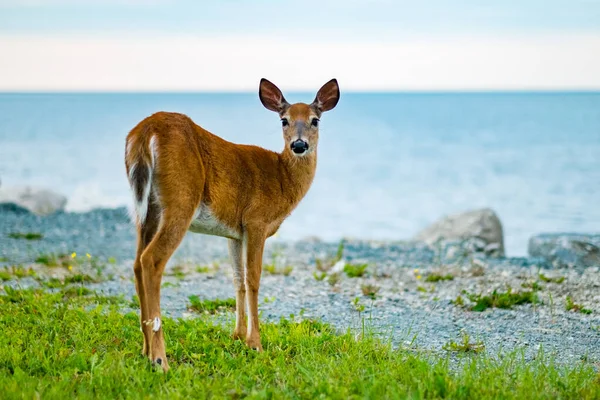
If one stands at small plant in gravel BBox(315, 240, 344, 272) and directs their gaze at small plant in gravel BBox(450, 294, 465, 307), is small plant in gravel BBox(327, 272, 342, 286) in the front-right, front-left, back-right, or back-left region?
front-right

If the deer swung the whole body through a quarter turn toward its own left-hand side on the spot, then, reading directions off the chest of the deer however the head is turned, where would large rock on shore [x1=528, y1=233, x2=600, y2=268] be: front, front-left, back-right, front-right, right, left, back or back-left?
right

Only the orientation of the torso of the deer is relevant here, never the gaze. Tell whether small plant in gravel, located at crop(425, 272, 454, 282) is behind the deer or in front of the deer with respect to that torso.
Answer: in front

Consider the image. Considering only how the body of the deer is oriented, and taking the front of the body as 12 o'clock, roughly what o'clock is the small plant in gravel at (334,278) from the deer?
The small plant in gravel is roughly at 11 o'clock from the deer.

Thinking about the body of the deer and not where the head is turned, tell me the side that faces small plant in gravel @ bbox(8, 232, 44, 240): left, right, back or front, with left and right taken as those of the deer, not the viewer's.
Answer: left

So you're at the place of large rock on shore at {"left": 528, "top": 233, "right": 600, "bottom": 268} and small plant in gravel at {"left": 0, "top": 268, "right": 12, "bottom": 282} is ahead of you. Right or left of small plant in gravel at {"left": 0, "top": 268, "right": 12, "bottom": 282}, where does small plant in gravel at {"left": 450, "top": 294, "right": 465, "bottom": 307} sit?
left

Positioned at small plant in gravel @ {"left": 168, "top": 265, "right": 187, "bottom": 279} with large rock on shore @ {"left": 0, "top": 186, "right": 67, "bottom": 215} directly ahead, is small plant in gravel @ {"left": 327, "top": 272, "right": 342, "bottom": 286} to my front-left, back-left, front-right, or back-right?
back-right

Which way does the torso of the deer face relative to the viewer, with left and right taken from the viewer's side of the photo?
facing away from the viewer and to the right of the viewer

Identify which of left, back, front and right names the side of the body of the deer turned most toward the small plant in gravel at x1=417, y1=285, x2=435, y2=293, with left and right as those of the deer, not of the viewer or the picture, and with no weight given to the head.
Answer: front

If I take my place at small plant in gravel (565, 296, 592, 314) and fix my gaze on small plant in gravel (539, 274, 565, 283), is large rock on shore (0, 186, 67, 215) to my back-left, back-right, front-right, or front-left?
front-left

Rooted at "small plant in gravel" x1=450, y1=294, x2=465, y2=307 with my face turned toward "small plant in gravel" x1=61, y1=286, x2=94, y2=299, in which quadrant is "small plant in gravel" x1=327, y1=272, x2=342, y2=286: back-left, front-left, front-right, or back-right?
front-right

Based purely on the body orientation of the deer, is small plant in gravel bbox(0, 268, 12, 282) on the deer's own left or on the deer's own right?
on the deer's own left

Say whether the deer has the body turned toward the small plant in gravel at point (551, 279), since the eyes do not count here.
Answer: yes

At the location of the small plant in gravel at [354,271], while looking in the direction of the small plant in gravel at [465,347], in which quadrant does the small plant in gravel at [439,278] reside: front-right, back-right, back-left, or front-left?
front-left

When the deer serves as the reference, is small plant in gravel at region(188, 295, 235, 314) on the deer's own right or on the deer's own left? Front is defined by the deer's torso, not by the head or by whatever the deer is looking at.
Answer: on the deer's own left

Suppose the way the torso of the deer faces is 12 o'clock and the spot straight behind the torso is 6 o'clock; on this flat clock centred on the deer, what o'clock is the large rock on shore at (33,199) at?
The large rock on shore is roughly at 10 o'clock from the deer.

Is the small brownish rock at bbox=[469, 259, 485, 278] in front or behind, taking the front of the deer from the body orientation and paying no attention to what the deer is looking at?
in front

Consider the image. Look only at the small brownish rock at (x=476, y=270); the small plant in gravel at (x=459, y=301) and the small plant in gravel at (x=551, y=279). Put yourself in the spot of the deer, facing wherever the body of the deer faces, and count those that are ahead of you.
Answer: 3

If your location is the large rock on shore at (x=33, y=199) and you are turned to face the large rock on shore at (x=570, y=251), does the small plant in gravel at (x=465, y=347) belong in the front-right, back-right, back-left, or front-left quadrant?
front-right
